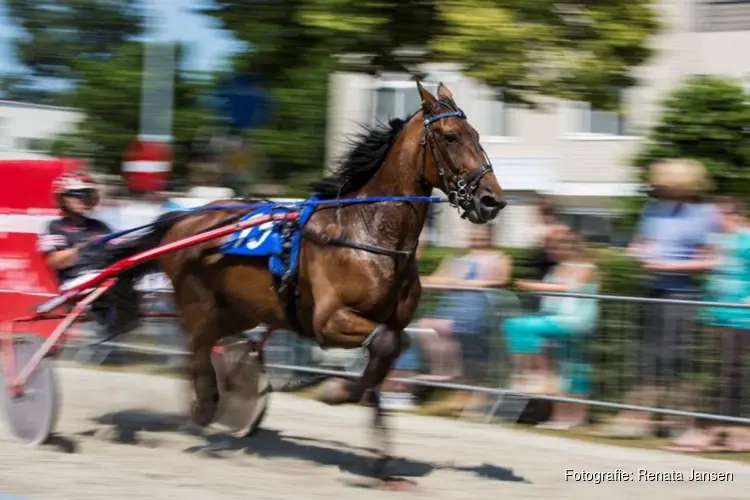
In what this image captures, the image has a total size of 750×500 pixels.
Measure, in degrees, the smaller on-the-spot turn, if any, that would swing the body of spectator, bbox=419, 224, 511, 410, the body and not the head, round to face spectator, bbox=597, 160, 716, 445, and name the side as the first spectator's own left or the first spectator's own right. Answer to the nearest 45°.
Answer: approximately 90° to the first spectator's own left

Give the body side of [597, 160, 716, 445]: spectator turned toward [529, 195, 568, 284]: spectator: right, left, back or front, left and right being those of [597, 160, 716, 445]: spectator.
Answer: right

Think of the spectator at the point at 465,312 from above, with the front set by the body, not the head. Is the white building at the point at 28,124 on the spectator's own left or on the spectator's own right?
on the spectator's own right

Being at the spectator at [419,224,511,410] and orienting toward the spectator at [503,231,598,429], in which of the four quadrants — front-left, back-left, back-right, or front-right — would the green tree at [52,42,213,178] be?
back-left

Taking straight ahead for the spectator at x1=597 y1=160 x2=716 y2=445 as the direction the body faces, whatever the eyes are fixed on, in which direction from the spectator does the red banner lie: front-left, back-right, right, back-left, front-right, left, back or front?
front-right

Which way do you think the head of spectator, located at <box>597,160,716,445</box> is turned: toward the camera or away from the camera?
toward the camera

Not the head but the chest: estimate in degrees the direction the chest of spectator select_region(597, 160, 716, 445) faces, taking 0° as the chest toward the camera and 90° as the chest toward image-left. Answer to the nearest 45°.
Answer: approximately 45°

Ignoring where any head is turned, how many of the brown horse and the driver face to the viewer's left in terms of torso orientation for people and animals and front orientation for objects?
0

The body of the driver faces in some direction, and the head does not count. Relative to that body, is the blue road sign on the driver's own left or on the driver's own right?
on the driver's own left

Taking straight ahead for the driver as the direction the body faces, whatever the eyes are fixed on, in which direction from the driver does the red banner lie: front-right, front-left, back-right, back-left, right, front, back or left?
back-left

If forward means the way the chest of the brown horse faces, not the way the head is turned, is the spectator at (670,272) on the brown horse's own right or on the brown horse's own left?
on the brown horse's own left

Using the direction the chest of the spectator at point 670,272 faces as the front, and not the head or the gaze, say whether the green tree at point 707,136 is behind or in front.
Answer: behind

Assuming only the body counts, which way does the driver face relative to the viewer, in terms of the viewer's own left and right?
facing the viewer and to the right of the viewer

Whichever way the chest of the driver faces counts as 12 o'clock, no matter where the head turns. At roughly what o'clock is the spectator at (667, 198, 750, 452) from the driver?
The spectator is roughly at 11 o'clock from the driver.

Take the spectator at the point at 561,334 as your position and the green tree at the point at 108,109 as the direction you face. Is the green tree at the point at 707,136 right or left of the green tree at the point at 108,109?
right

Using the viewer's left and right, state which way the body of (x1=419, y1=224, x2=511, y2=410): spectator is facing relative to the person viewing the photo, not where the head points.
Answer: facing the viewer and to the left of the viewer
